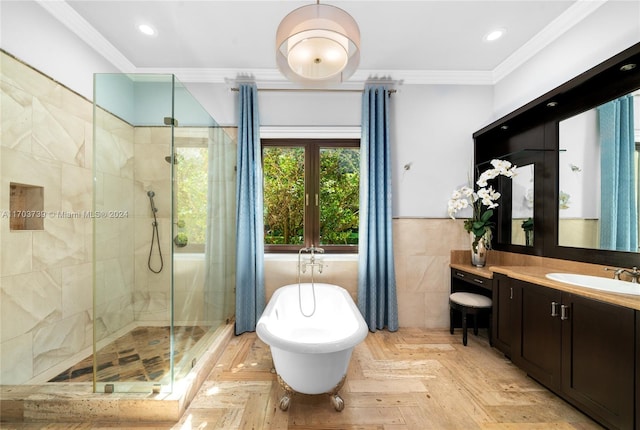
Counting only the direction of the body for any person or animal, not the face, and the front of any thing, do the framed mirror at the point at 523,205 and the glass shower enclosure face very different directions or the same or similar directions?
very different directions

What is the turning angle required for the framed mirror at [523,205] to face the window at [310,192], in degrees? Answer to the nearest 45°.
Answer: approximately 45° to its right

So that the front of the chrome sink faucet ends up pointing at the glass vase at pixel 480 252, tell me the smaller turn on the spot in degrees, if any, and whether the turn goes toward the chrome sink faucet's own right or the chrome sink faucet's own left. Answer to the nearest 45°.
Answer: approximately 90° to the chrome sink faucet's own right

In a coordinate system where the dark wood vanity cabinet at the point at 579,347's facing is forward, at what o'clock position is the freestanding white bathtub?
The freestanding white bathtub is roughly at 12 o'clock from the dark wood vanity cabinet.

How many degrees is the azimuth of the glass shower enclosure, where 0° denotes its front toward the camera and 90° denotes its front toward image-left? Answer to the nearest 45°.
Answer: approximately 315°
